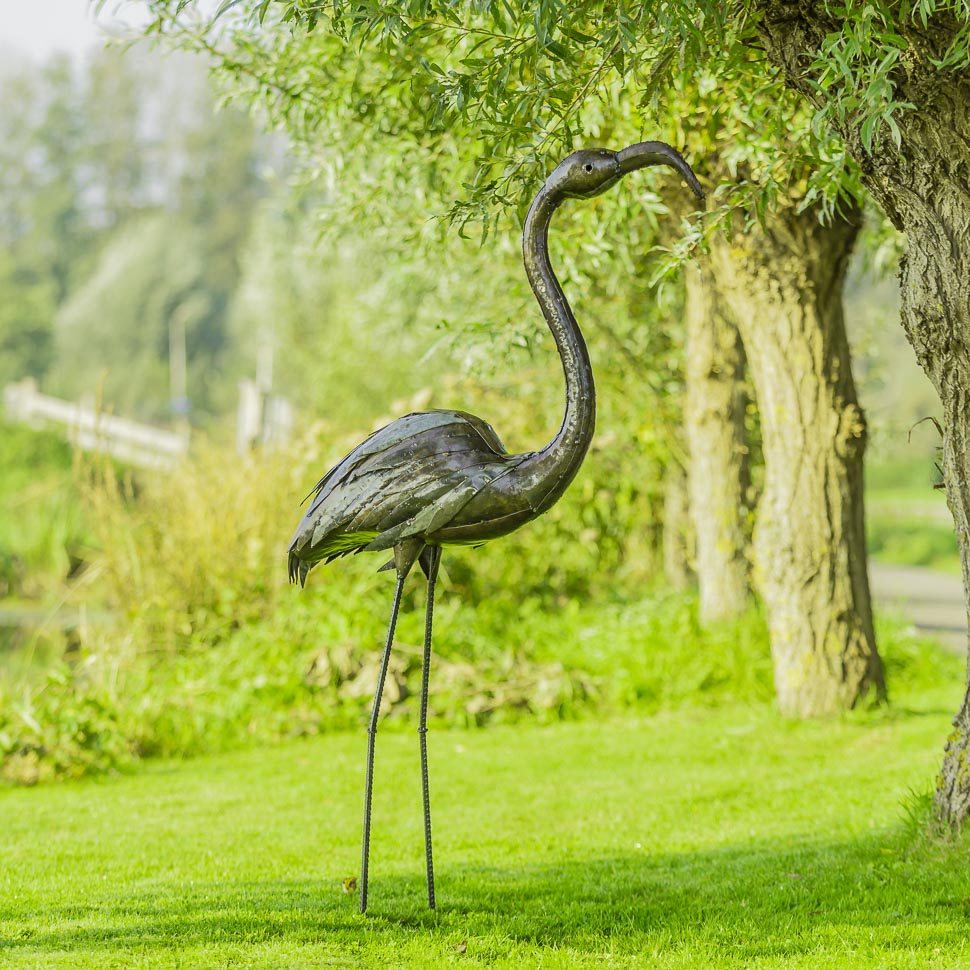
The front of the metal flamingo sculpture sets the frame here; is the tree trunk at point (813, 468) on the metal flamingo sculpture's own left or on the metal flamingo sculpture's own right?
on the metal flamingo sculpture's own left

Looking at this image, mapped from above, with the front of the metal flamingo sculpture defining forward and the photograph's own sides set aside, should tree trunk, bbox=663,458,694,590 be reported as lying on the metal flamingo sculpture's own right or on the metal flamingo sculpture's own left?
on the metal flamingo sculpture's own left

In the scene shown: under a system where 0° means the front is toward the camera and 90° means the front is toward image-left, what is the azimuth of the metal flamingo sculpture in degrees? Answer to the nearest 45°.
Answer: approximately 270°

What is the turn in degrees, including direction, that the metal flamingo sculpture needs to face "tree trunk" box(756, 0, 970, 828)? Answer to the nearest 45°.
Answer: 0° — it already faces it
